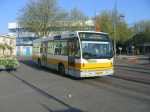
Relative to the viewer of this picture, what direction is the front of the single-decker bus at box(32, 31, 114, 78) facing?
facing the viewer and to the right of the viewer

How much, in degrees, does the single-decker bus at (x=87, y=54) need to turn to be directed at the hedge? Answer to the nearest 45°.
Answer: approximately 180°
